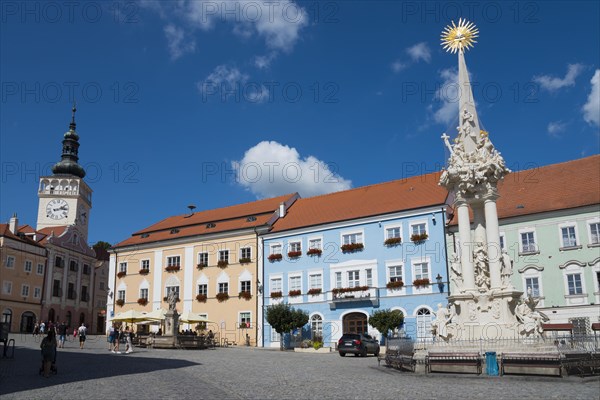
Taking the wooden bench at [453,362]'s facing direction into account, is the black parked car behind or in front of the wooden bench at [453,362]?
behind

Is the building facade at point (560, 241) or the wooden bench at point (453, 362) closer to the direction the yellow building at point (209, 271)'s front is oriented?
the wooden bench

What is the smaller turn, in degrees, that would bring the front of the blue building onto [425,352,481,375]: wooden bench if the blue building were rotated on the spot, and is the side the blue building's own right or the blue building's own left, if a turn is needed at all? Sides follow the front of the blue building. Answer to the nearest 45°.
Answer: approximately 45° to the blue building's own left

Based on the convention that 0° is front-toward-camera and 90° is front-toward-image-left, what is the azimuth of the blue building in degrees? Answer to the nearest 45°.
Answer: approximately 45°

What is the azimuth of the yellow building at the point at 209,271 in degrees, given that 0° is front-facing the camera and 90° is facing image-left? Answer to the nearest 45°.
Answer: approximately 45°

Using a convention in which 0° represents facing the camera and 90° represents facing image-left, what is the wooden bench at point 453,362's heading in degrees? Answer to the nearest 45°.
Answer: approximately 0°

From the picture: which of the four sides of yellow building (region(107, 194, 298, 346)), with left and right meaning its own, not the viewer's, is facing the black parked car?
left

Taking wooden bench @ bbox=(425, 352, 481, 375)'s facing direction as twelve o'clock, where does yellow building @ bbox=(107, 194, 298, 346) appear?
The yellow building is roughly at 5 o'clock from the wooden bench.

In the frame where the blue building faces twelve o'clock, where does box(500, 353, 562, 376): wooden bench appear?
The wooden bench is roughly at 10 o'clock from the blue building.
